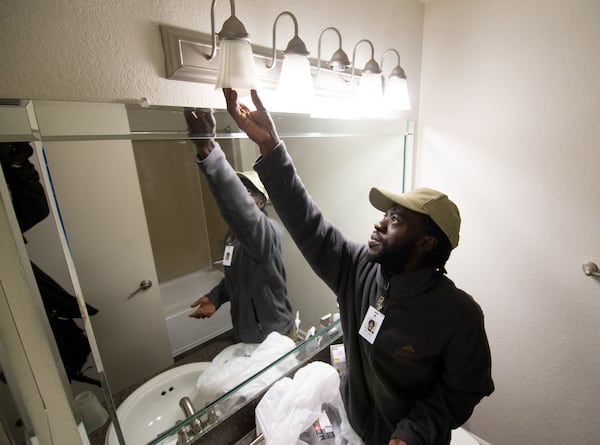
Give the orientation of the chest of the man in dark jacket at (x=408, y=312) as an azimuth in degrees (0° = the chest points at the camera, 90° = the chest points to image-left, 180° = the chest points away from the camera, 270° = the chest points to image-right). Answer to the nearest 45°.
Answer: approximately 45°
